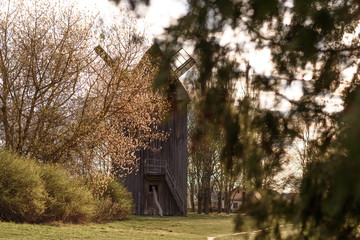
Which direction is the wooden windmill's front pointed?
toward the camera

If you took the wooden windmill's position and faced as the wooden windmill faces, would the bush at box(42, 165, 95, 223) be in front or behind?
in front

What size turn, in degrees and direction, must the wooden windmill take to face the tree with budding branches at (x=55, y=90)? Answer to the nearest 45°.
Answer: approximately 45° to its right

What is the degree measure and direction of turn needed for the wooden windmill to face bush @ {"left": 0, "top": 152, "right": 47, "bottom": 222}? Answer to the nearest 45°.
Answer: approximately 45° to its right
